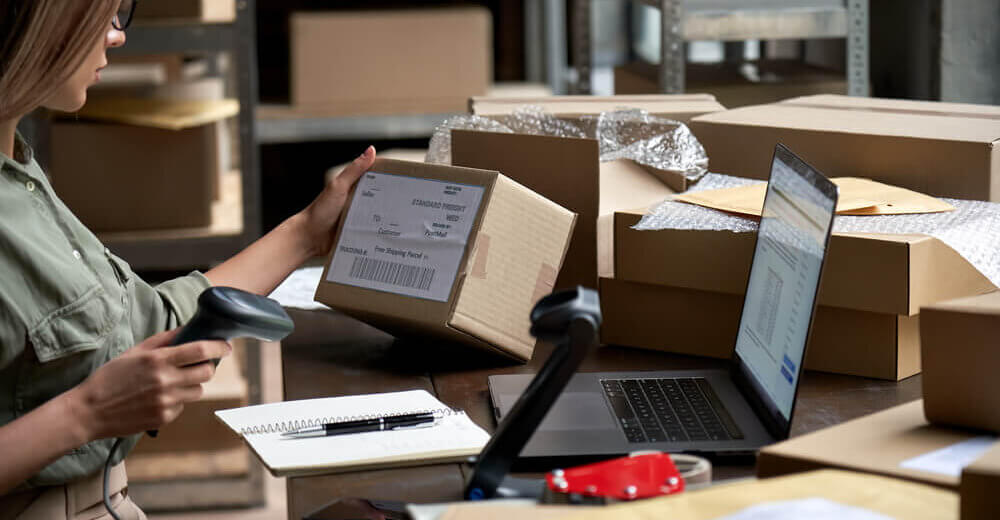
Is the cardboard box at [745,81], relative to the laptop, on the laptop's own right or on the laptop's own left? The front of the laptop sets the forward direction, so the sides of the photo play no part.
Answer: on the laptop's own right

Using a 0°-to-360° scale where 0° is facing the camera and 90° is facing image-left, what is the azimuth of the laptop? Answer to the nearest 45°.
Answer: approximately 90°
